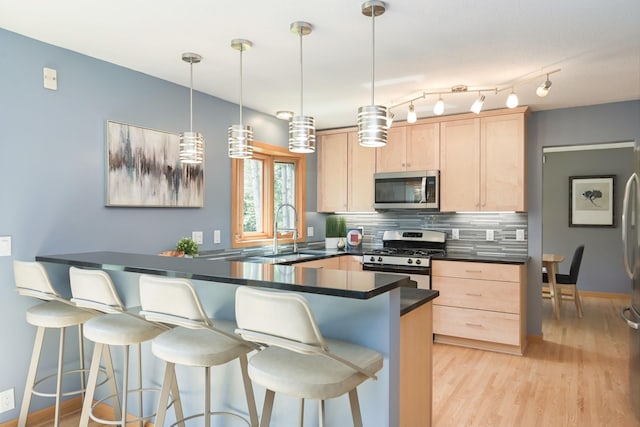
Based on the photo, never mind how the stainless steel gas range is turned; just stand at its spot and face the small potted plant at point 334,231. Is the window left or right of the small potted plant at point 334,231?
left

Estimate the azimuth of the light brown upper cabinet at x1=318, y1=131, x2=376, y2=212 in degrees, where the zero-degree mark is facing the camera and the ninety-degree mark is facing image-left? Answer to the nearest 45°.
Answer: approximately 0°

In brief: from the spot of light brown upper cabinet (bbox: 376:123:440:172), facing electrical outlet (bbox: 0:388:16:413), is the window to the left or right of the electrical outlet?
right

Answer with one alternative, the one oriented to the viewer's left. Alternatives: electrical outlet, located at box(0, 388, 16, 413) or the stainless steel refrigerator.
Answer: the stainless steel refrigerator

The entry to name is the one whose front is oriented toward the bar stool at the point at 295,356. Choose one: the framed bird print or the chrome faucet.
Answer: the framed bird print

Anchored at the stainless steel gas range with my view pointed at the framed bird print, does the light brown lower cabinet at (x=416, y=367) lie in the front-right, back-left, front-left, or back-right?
back-right

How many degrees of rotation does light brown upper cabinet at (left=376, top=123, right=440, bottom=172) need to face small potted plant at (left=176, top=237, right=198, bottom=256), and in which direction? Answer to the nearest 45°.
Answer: approximately 45° to its right

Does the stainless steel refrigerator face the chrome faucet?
yes

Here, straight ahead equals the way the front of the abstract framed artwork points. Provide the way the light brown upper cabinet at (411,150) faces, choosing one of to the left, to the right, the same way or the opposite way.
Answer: to the right
